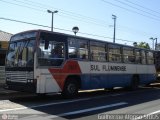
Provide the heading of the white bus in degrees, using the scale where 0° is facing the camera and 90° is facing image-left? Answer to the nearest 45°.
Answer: approximately 45°
